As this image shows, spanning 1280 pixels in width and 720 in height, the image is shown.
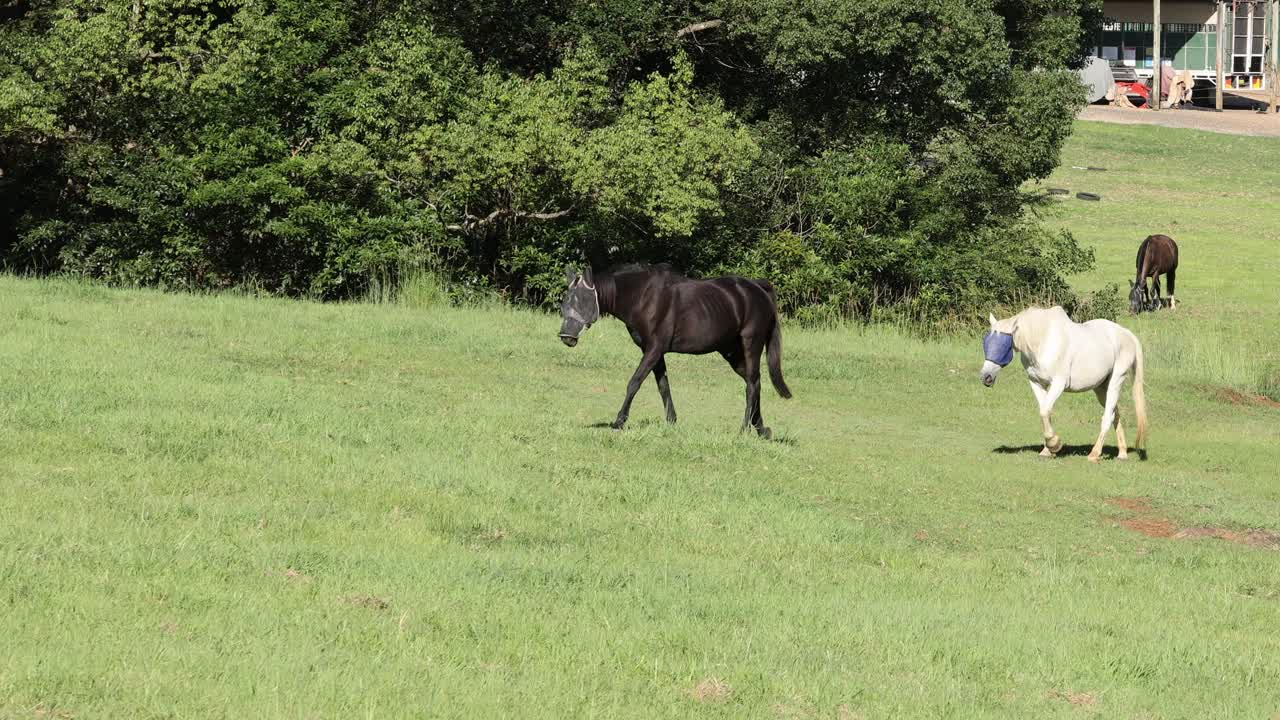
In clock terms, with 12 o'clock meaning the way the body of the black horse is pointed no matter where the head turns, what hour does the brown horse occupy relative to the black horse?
The brown horse is roughly at 4 o'clock from the black horse.

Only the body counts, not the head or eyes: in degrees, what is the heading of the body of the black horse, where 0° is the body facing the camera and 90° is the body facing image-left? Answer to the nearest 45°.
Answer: approximately 90°

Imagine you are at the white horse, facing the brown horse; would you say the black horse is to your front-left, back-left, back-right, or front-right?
back-left

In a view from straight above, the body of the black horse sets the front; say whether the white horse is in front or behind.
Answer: behind
